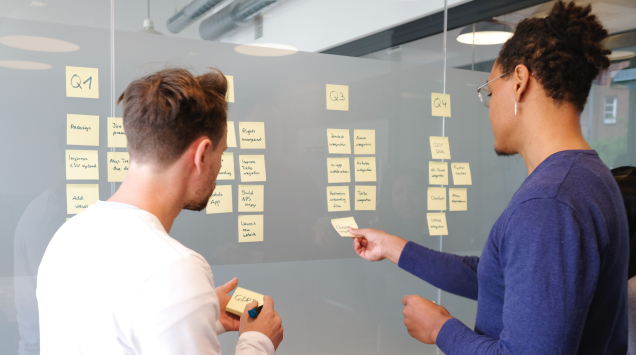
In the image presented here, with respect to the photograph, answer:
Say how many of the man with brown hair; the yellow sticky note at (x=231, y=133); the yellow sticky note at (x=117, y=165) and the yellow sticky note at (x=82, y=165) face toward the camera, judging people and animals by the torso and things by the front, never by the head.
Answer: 3

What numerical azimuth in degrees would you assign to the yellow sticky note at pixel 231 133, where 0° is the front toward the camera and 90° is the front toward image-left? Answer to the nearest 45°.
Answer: approximately 0°

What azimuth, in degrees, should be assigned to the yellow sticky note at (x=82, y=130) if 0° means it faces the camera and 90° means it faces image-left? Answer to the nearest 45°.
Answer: approximately 0°

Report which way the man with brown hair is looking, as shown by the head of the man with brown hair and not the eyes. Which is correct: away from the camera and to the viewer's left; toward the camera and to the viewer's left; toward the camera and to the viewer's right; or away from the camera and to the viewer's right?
away from the camera and to the viewer's right
